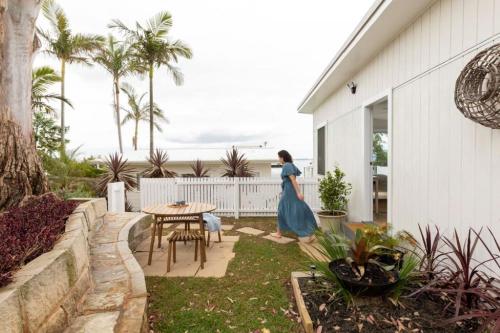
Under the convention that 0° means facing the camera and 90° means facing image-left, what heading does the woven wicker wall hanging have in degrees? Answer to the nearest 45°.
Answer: approximately 45°

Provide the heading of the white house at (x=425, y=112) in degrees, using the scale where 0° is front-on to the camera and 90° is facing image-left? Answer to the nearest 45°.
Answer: approximately 45°

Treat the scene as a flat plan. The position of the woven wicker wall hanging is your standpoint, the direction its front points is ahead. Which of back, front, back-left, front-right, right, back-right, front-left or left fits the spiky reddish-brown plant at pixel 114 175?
front-right

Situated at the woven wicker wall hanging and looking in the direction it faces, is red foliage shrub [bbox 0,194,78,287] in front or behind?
in front

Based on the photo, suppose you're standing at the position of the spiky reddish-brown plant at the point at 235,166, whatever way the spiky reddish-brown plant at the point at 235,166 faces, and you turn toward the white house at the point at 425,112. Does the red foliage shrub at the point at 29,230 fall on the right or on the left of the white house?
right

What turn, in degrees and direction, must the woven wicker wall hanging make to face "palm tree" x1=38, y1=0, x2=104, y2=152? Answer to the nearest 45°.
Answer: approximately 45° to its right
